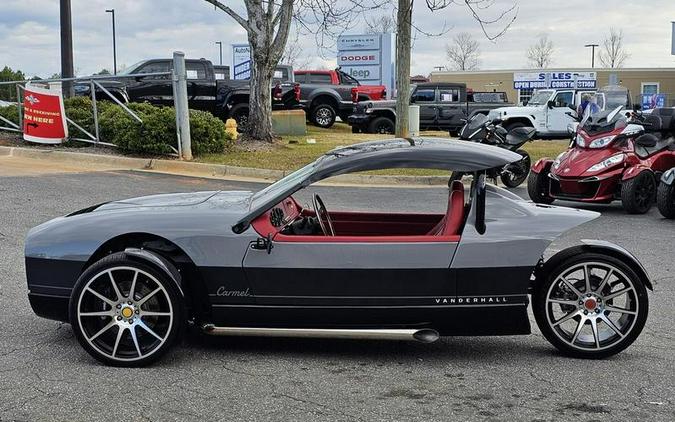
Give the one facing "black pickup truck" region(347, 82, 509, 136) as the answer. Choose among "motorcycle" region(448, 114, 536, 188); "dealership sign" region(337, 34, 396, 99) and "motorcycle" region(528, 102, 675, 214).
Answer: the dealership sign

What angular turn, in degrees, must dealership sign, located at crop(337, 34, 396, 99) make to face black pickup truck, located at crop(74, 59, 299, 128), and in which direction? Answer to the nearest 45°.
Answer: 0° — it already faces it

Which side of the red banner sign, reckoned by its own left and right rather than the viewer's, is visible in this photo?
front

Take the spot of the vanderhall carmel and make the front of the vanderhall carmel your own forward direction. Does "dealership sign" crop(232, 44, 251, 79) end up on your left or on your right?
on your right

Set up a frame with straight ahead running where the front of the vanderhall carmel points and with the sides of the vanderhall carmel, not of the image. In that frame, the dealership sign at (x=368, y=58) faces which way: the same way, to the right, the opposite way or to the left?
to the left

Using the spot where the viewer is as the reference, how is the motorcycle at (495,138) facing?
facing the viewer and to the left of the viewer

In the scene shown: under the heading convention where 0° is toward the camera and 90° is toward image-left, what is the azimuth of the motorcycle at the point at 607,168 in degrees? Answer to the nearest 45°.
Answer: approximately 45°

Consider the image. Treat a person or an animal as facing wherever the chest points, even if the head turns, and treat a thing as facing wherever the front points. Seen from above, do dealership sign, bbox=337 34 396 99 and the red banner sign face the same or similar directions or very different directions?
same or similar directions

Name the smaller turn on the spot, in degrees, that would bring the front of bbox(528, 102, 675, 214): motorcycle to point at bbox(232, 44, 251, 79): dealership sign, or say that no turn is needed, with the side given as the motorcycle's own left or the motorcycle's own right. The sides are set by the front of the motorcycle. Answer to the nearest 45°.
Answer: approximately 90° to the motorcycle's own right

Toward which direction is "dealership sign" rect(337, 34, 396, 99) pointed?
toward the camera

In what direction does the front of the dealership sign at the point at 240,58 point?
toward the camera

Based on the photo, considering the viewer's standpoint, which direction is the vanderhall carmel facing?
facing to the left of the viewer
